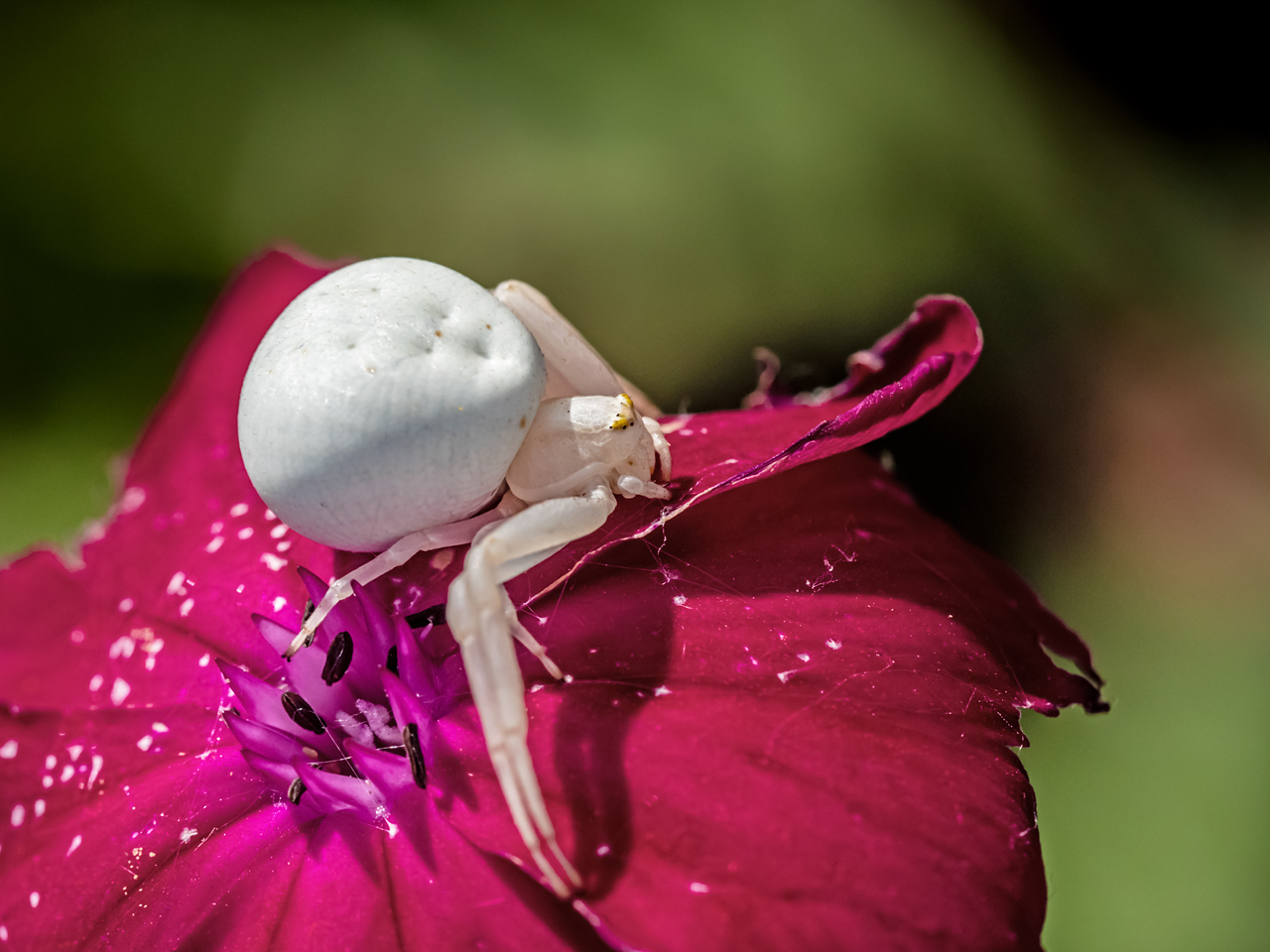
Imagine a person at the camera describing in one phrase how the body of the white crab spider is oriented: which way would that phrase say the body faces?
to the viewer's right
